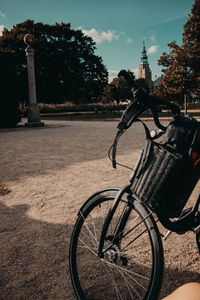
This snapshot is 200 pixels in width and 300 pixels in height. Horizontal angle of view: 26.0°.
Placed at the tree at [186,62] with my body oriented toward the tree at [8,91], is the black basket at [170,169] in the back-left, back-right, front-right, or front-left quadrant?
front-left

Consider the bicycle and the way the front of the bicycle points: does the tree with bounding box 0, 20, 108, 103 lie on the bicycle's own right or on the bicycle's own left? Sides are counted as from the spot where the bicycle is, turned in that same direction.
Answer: on the bicycle's own right
